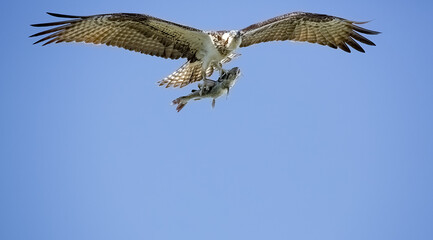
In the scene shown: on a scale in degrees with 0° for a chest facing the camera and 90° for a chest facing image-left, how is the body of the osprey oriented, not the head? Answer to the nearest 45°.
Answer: approximately 315°
